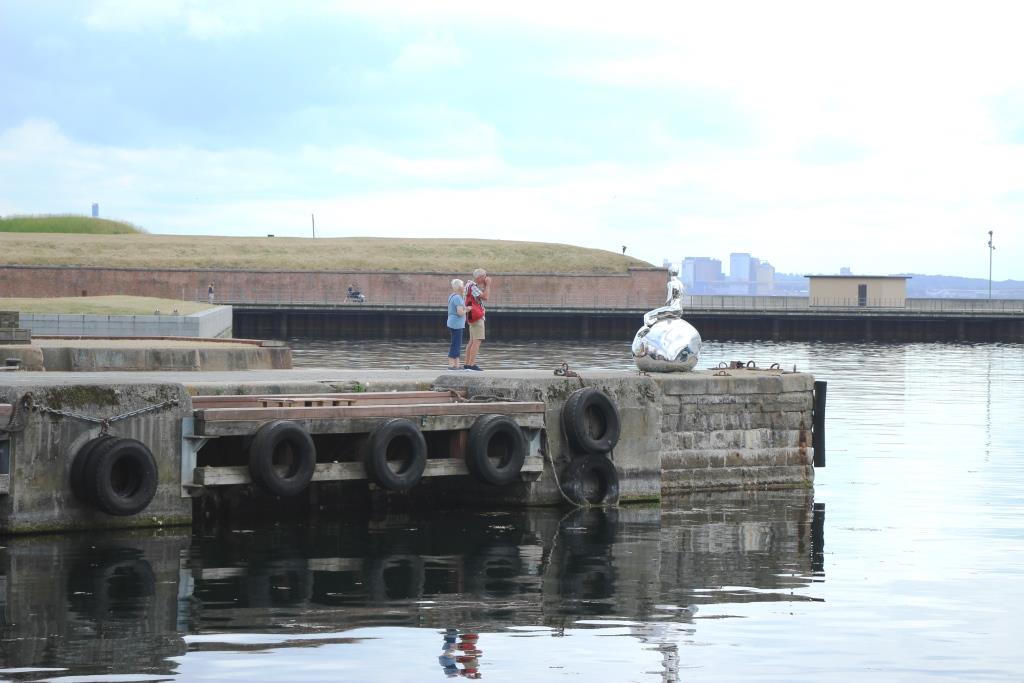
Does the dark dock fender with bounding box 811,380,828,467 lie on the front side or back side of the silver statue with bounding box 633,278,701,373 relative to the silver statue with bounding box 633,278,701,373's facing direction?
on the back side

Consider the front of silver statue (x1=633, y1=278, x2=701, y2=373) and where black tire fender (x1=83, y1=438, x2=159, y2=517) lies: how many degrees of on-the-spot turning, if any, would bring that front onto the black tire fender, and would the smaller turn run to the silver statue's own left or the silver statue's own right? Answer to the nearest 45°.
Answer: approximately 45° to the silver statue's own left

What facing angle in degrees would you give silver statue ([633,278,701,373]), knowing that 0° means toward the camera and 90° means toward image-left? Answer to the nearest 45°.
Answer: approximately 90°

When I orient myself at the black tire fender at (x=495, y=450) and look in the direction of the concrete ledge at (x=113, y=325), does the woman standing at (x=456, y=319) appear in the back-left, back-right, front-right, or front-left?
front-right

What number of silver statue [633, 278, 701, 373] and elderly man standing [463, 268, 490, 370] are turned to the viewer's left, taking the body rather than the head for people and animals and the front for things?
1

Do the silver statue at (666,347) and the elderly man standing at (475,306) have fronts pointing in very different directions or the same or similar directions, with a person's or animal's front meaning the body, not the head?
very different directions

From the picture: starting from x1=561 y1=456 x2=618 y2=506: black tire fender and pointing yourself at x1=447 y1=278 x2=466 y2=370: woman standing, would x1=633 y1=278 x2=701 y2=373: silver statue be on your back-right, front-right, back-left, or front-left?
front-right

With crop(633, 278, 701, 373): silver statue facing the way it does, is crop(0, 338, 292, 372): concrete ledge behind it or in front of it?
in front

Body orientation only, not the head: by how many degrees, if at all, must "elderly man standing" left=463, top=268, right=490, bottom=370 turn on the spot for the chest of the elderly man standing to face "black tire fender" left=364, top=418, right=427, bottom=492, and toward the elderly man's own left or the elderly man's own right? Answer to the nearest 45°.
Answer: approximately 90° to the elderly man's own right

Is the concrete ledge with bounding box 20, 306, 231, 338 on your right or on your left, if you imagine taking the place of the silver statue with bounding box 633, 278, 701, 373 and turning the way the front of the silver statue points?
on your right

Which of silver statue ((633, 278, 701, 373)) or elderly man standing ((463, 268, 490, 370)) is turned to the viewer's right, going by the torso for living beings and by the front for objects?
the elderly man standing

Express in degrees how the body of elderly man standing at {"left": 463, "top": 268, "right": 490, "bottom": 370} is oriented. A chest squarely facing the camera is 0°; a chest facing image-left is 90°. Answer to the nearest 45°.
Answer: approximately 270°
